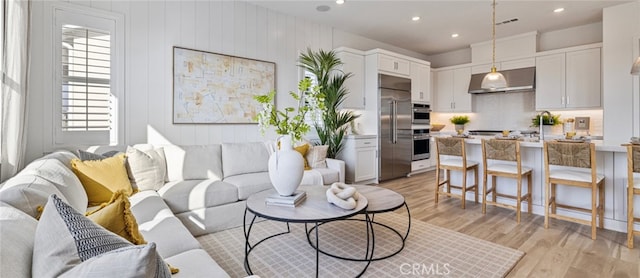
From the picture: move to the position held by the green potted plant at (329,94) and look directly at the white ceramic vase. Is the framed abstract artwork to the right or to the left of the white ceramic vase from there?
right

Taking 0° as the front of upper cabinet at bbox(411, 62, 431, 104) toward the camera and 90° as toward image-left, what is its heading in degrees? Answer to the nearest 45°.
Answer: approximately 315°

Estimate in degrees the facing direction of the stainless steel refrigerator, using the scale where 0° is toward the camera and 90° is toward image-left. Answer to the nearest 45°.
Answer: approximately 315°

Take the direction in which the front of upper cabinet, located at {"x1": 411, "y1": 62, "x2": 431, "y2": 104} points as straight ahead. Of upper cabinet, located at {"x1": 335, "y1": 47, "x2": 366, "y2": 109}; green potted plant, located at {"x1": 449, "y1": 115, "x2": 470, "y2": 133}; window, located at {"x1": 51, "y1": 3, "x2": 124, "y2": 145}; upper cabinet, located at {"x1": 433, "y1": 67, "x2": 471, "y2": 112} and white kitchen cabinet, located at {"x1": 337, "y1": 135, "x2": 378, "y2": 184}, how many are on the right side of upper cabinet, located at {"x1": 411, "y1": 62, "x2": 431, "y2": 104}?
3

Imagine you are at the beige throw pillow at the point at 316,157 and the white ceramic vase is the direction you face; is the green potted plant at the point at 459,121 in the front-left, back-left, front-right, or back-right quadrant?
back-left

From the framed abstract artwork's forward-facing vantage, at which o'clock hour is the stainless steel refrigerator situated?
The stainless steel refrigerator is roughly at 10 o'clock from the framed abstract artwork.

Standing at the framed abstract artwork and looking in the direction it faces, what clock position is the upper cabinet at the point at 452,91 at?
The upper cabinet is roughly at 10 o'clock from the framed abstract artwork.

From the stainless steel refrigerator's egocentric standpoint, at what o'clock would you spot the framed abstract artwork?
The framed abstract artwork is roughly at 3 o'clock from the stainless steel refrigerator.
